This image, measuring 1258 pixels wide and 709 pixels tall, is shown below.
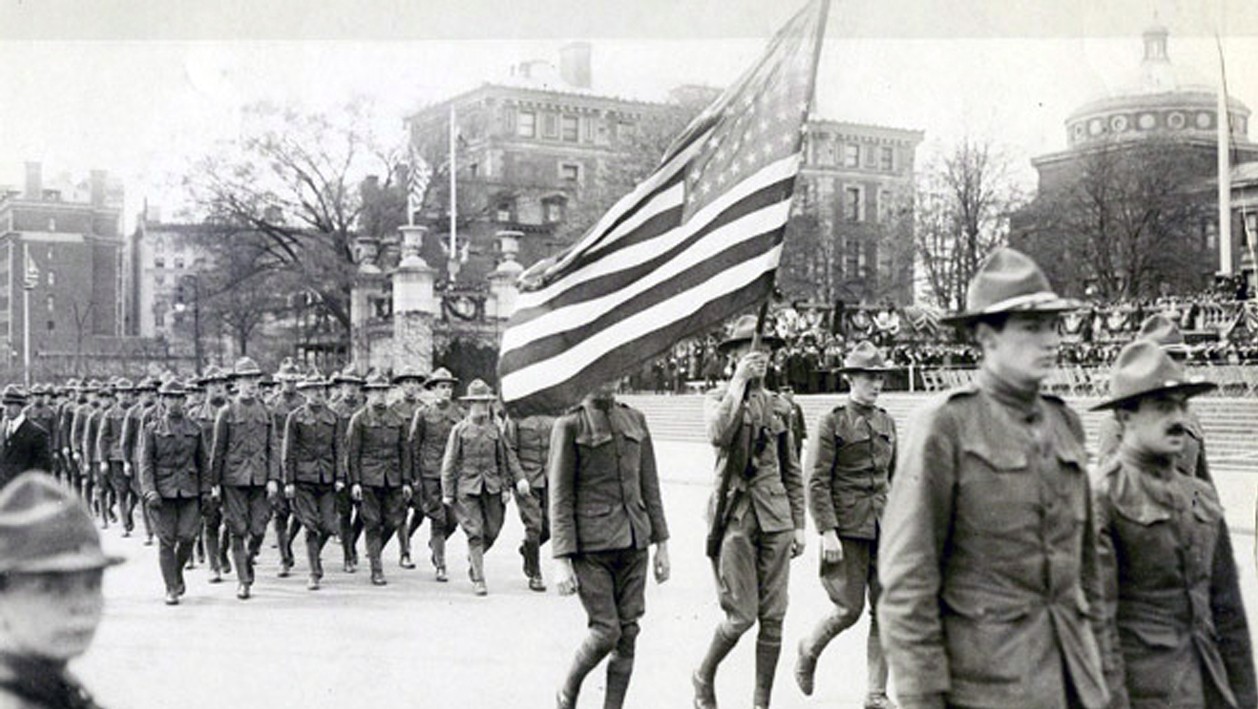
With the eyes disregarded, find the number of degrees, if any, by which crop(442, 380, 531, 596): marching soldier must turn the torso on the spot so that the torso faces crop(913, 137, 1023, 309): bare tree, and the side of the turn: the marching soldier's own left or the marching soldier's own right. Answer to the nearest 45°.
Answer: approximately 135° to the marching soldier's own left

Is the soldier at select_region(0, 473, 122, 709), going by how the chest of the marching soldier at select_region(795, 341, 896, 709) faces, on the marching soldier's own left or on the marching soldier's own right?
on the marching soldier's own right

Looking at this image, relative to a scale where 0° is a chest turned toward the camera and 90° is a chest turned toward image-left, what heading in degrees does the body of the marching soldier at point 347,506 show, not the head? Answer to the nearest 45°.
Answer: approximately 0°

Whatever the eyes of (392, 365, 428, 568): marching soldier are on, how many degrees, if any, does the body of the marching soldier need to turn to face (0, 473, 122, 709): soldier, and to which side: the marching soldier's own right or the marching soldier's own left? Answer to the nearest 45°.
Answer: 0° — they already face them

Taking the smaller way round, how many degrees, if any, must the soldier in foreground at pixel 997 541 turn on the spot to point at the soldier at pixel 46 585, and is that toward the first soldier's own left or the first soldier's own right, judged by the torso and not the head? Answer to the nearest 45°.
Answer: approximately 90° to the first soldier's own right

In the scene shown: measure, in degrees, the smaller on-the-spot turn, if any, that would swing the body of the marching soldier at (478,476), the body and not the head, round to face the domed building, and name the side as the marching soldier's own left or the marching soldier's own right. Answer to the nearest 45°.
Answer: approximately 135° to the marching soldier's own left
